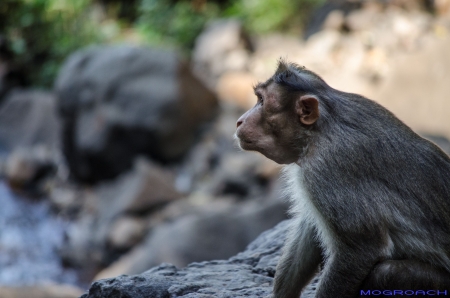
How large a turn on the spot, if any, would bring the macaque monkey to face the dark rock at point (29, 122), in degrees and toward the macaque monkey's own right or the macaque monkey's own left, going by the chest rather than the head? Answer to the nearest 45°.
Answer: approximately 45° to the macaque monkey's own right

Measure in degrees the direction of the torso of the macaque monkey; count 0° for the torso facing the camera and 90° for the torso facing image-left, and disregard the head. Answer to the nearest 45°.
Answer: approximately 90°

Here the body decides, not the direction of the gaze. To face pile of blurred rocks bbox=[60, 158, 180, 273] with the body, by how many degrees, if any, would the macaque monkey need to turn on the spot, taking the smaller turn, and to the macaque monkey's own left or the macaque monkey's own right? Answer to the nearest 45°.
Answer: approximately 45° to the macaque monkey's own right

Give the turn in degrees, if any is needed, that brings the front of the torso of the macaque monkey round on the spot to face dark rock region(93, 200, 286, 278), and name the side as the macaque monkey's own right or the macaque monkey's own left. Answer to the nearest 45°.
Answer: approximately 45° to the macaque monkey's own right
